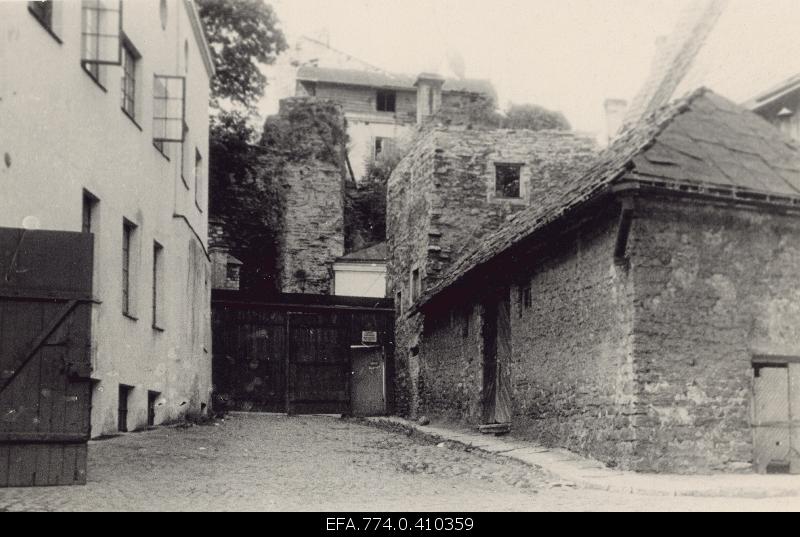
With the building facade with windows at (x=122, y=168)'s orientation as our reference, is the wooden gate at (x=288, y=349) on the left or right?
on its left

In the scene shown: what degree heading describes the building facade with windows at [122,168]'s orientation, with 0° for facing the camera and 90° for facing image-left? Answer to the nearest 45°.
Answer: approximately 315°

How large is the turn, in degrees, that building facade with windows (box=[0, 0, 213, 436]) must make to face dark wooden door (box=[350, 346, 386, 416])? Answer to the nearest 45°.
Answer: approximately 90° to its left
